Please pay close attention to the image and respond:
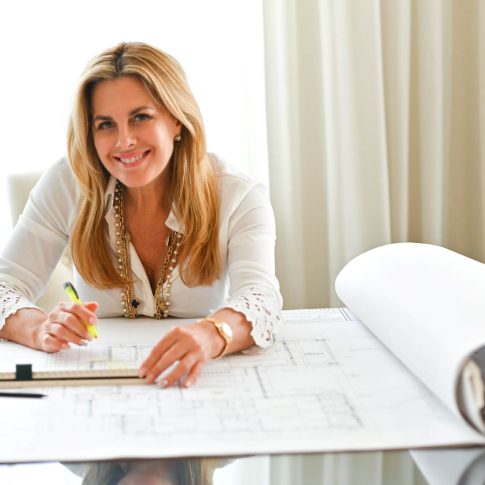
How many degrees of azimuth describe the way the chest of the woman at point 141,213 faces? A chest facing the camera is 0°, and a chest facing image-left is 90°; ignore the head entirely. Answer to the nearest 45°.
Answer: approximately 0°

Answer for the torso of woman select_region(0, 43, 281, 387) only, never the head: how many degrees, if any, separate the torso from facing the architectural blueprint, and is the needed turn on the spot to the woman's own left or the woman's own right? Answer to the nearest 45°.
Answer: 0° — they already face it

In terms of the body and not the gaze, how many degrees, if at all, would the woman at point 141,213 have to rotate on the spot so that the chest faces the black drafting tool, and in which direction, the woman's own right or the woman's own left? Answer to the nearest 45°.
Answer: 0° — they already face it

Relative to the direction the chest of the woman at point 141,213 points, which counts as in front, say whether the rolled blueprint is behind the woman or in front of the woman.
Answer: in front
